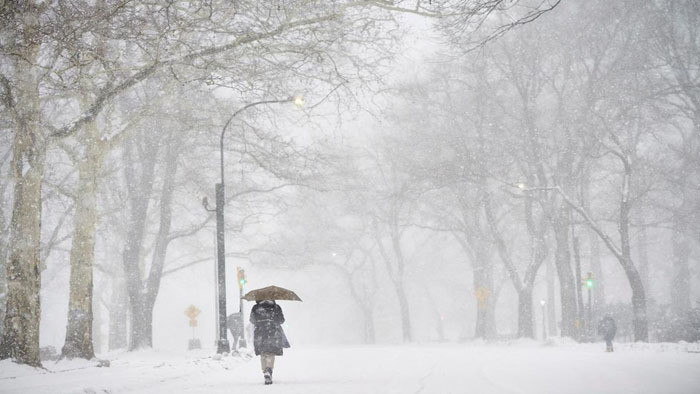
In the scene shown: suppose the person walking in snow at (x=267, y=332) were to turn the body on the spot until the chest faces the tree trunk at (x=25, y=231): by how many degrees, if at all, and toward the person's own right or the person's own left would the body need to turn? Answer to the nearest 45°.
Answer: approximately 90° to the person's own left

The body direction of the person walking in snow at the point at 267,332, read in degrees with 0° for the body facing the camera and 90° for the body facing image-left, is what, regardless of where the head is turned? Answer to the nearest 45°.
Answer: approximately 180°

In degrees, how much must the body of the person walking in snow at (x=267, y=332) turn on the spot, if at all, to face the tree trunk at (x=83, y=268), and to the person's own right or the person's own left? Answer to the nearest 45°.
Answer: approximately 45° to the person's own left

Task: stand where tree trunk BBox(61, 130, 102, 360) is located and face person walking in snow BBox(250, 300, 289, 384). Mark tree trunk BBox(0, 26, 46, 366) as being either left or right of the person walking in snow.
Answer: right
